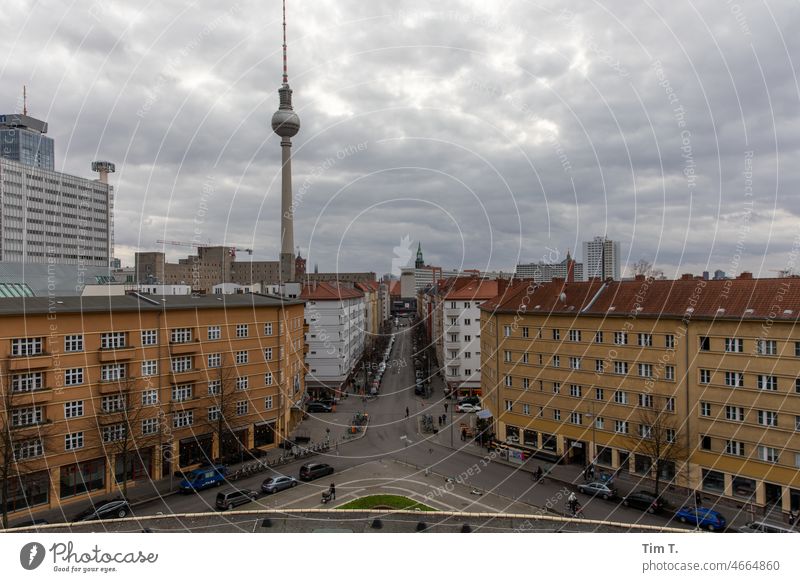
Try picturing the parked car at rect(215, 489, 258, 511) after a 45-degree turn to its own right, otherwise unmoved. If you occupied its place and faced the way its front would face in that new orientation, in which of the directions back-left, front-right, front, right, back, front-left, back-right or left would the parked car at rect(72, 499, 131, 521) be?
back

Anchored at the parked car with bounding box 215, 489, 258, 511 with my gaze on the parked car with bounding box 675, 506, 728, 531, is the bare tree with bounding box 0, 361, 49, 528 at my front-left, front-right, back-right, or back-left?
back-right

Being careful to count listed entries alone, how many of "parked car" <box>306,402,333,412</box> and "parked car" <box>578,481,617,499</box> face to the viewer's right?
1

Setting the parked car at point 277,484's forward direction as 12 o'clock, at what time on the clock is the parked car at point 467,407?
the parked car at point 467,407 is roughly at 12 o'clock from the parked car at point 277,484.

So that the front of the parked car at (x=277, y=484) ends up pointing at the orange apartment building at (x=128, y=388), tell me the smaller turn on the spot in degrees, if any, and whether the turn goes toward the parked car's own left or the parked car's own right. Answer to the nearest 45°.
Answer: approximately 135° to the parked car's own left

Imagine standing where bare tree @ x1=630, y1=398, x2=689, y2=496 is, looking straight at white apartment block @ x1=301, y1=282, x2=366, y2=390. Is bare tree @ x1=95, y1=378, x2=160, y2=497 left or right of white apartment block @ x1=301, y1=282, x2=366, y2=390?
left

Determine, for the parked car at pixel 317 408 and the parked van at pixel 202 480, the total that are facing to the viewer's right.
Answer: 1

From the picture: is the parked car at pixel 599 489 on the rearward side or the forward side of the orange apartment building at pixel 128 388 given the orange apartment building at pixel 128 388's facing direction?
on the forward side

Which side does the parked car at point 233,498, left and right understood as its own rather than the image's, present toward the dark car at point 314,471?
front

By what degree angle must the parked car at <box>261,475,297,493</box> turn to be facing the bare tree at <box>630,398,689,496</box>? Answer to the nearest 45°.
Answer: approximately 45° to its right

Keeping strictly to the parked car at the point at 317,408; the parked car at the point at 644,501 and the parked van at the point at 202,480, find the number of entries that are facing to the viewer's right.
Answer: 1
